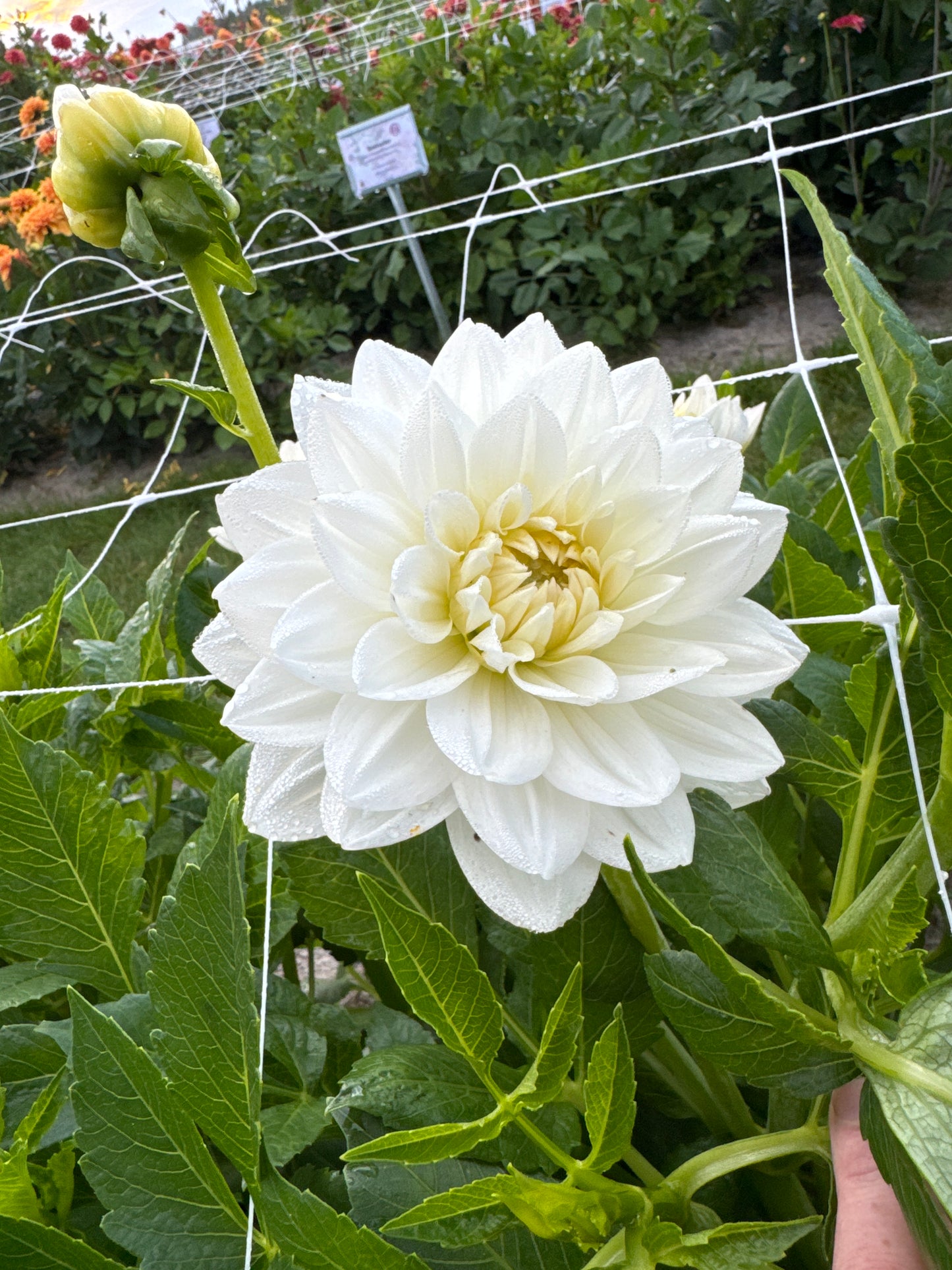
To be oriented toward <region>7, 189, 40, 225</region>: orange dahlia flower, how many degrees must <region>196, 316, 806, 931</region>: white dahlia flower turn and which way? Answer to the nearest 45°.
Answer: approximately 180°

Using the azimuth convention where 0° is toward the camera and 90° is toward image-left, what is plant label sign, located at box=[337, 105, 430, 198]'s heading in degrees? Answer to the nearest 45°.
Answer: approximately 0°

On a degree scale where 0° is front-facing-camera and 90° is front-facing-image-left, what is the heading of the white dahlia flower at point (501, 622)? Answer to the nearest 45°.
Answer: approximately 0°

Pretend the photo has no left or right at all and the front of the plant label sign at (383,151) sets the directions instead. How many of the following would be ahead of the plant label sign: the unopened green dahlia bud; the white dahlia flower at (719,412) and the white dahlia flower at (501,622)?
3

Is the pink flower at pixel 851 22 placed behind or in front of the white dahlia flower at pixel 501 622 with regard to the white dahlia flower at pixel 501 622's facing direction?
behind

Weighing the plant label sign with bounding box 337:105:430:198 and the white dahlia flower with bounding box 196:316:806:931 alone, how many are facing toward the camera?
2

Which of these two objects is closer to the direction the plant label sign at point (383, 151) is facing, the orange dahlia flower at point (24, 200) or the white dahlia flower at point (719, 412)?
the white dahlia flower

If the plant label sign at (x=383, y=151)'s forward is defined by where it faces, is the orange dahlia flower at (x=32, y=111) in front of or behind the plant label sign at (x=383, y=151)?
behind

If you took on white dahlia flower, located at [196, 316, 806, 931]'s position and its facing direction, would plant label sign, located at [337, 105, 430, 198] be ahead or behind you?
behind
